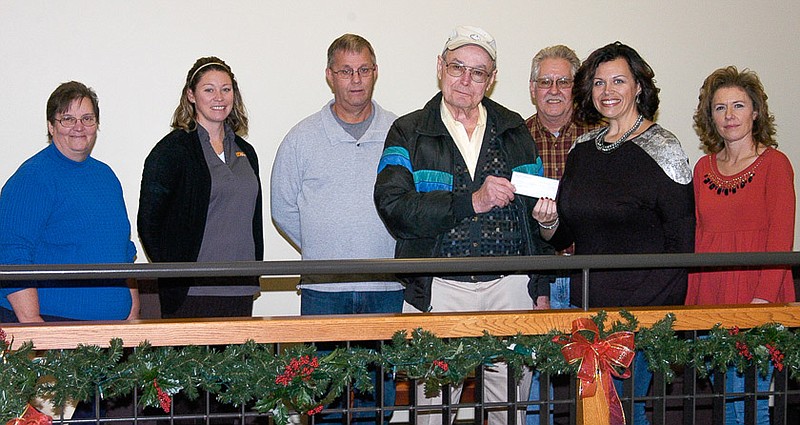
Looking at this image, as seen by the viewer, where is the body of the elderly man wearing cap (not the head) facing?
toward the camera

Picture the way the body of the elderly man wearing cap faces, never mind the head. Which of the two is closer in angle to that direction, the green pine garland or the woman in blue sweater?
the green pine garland

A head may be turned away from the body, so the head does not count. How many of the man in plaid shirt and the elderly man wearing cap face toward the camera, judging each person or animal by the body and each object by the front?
2

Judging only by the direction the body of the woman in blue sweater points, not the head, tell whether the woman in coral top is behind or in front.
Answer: in front

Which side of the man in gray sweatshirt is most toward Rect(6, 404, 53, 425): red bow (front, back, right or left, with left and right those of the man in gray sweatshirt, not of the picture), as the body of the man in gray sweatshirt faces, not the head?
right

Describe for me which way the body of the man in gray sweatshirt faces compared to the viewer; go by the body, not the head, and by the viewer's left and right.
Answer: facing the viewer and to the right of the viewer

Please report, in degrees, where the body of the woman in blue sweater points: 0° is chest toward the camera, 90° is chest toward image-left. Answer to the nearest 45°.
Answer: approximately 315°

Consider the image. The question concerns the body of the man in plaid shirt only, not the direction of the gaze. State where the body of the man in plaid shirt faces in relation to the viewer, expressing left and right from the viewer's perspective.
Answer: facing the viewer

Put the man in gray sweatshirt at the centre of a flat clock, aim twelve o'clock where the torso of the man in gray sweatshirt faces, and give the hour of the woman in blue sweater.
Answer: The woman in blue sweater is roughly at 4 o'clock from the man in gray sweatshirt.

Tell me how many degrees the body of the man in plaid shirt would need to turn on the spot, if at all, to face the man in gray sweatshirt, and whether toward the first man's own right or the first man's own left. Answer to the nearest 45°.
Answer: approximately 90° to the first man's own right

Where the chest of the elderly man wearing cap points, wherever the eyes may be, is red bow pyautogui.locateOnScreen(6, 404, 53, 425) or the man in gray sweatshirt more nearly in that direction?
the red bow
